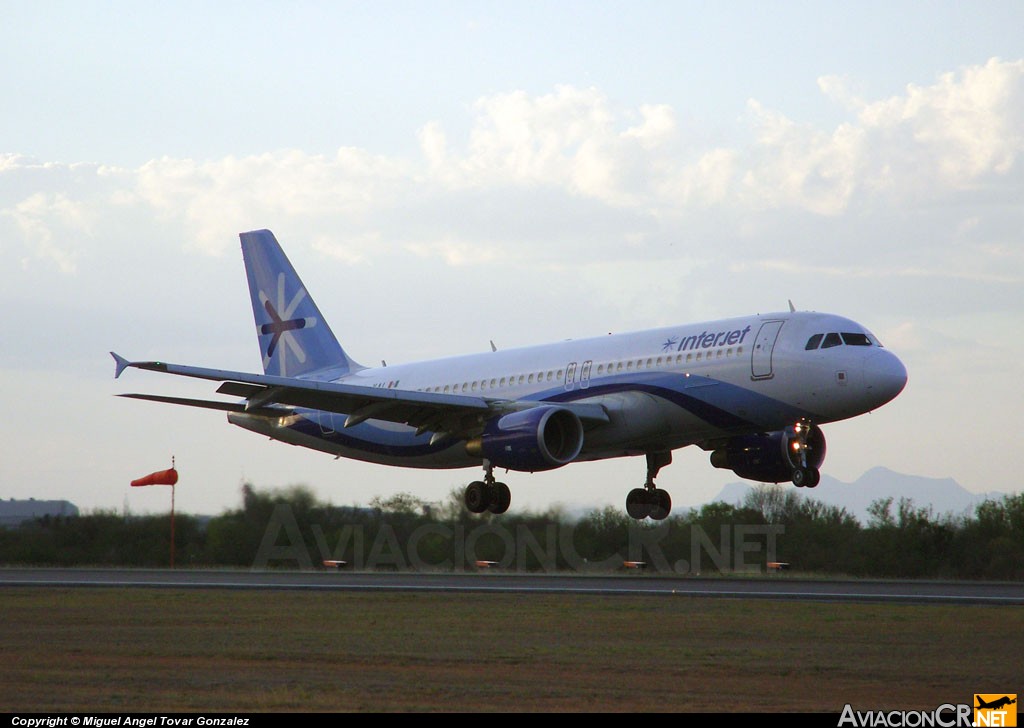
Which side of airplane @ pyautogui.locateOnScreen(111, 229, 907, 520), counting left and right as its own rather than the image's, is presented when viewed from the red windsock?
back

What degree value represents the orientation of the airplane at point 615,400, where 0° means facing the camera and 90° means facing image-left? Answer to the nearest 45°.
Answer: approximately 315°
